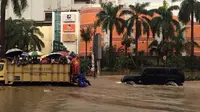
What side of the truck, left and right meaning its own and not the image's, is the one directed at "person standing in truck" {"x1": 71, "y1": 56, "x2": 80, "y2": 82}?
back

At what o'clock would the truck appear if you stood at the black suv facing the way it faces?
The truck is roughly at 11 o'clock from the black suv.

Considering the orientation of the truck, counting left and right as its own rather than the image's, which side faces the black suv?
back

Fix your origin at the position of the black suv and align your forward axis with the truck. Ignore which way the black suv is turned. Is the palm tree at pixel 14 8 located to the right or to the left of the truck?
right

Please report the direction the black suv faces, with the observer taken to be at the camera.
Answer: facing to the left of the viewer

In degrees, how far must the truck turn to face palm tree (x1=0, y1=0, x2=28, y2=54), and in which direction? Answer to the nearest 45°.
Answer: approximately 90° to its right

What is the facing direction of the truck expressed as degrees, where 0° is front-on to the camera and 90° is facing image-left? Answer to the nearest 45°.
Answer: approximately 90°

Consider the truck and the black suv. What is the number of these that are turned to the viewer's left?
2
